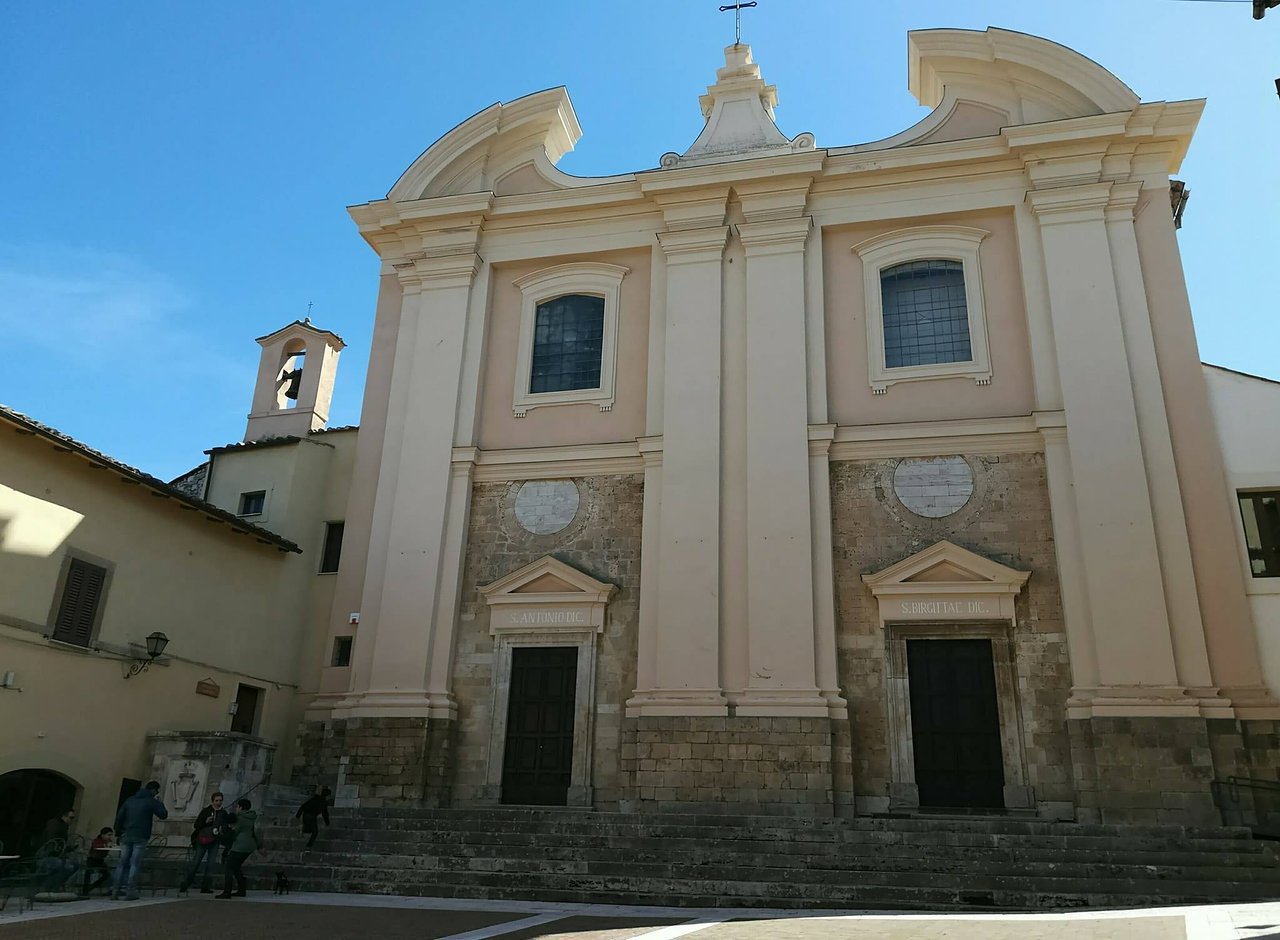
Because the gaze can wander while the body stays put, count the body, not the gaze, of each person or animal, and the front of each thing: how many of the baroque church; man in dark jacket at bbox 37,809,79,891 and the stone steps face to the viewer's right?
1

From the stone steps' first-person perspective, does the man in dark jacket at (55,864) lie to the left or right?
on its right

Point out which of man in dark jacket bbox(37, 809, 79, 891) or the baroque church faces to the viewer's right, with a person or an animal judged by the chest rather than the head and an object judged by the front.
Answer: the man in dark jacket

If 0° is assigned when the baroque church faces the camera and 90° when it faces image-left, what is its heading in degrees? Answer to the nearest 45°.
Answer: approximately 0°

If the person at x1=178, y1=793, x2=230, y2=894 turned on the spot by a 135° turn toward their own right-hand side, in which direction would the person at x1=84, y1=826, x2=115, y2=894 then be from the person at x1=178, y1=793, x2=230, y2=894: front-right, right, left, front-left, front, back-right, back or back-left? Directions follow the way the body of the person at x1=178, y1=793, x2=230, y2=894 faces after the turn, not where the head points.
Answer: front

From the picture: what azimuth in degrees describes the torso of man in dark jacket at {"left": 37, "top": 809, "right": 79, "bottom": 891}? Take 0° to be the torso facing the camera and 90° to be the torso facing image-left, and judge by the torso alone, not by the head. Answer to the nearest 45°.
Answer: approximately 270°

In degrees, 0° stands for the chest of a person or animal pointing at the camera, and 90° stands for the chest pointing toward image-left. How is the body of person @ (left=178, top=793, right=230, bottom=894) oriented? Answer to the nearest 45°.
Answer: approximately 315°
